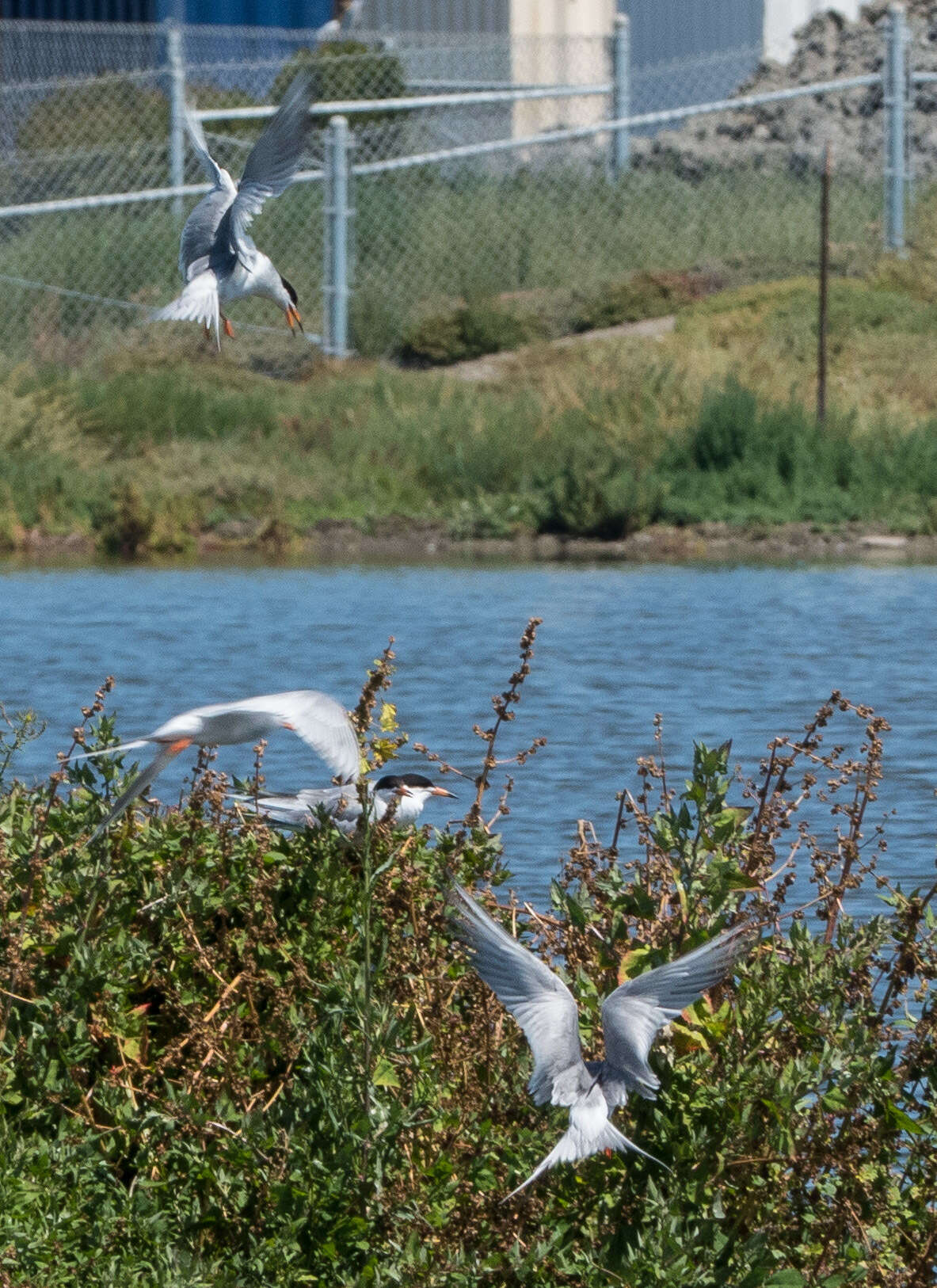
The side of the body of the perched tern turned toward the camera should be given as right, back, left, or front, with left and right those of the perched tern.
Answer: right

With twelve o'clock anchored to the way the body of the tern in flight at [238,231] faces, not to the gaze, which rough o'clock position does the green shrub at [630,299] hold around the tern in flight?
The green shrub is roughly at 11 o'clock from the tern in flight.

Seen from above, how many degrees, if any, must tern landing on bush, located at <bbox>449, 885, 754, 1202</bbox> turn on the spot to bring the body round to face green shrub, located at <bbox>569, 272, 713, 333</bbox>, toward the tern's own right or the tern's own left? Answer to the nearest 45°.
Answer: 0° — it already faces it

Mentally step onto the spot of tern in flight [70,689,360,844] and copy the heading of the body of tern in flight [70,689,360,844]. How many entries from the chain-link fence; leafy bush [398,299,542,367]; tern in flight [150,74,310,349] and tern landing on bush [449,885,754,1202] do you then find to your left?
3

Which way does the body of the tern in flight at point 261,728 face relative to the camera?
to the viewer's right

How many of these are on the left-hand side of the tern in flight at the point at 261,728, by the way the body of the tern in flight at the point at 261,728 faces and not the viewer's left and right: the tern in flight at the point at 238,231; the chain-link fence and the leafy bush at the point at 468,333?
3

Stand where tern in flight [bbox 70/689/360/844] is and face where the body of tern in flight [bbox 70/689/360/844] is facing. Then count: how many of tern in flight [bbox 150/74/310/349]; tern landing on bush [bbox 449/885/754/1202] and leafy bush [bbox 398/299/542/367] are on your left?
2

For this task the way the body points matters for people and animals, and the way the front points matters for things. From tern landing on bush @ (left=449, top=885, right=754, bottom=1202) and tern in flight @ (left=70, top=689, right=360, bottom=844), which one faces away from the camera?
the tern landing on bush

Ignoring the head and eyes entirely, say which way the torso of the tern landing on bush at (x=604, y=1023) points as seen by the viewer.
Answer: away from the camera

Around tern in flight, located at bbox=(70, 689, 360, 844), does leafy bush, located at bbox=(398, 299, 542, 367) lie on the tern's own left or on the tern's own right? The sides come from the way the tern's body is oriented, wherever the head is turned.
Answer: on the tern's own left

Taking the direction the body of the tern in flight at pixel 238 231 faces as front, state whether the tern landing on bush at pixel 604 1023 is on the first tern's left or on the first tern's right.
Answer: on the first tern's right

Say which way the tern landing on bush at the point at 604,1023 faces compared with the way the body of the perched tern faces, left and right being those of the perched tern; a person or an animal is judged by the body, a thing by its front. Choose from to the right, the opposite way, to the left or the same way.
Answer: to the left

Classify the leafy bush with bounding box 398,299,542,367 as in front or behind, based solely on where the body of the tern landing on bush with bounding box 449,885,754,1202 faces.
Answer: in front
